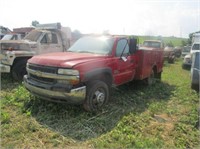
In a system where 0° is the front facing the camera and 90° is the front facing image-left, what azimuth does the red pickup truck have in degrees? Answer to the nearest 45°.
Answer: approximately 45°

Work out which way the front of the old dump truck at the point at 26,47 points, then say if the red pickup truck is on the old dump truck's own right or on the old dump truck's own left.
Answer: on the old dump truck's own left

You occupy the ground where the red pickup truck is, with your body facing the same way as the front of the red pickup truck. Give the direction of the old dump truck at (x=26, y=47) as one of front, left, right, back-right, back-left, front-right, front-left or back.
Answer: right

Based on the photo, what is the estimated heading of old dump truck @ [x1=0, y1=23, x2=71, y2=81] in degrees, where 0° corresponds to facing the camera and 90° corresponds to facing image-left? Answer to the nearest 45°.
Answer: approximately 45°
